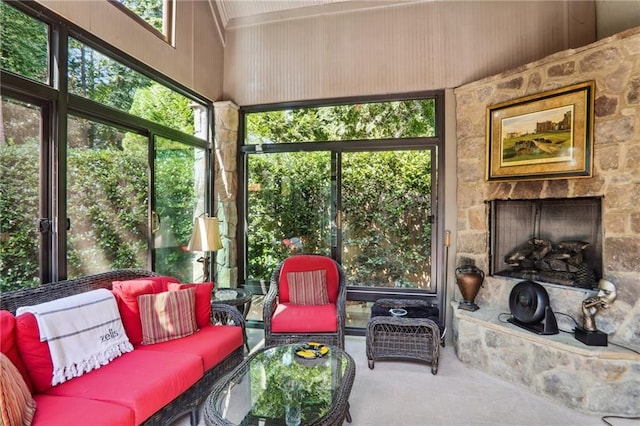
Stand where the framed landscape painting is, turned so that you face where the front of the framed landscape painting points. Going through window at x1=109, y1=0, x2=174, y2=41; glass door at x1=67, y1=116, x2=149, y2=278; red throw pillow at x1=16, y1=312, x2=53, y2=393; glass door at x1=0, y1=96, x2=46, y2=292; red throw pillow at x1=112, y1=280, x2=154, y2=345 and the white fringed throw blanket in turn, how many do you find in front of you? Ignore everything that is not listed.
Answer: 6

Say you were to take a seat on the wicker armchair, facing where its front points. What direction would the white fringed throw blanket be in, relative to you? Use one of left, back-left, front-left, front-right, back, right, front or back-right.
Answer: front-right

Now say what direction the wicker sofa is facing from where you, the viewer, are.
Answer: facing the viewer and to the right of the viewer

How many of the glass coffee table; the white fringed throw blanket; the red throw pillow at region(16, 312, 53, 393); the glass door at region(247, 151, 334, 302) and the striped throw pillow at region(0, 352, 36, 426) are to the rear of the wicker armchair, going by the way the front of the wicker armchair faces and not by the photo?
1

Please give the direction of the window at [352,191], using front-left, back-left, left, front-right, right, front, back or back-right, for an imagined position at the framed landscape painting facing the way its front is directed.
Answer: front-right

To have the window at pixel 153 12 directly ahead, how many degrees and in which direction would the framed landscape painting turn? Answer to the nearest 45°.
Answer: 0° — it already faces it

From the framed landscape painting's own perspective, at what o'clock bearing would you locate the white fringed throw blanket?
The white fringed throw blanket is roughly at 12 o'clock from the framed landscape painting.

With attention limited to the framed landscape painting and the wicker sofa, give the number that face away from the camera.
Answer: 0

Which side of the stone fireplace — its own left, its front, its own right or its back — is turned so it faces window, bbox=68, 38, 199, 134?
front

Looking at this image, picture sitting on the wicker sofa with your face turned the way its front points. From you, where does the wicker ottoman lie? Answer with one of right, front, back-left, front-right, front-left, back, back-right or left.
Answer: front-left

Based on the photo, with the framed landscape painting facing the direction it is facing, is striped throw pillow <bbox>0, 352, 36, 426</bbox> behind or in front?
in front

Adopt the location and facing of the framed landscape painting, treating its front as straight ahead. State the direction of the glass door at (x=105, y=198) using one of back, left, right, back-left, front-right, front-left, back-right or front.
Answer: front

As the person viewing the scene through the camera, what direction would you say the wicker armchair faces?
facing the viewer

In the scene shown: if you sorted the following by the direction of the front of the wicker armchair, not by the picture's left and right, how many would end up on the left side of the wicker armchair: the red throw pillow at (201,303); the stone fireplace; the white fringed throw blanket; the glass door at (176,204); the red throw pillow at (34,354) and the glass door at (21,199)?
1

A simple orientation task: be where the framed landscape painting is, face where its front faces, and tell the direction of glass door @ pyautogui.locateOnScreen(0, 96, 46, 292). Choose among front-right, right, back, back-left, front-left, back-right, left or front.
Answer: front

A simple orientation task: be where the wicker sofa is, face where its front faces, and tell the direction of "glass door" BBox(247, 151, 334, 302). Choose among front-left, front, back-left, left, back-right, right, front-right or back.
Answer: left

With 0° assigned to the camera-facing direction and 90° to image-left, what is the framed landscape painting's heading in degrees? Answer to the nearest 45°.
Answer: approximately 45°

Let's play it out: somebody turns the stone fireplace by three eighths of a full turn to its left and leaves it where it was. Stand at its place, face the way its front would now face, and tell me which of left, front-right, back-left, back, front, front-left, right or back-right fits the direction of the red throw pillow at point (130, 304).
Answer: back-right
